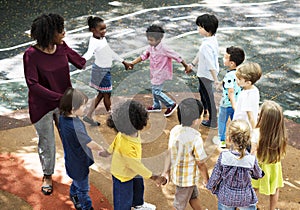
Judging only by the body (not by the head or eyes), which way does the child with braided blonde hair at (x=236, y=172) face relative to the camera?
away from the camera

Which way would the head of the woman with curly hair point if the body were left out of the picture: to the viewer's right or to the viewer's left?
to the viewer's right

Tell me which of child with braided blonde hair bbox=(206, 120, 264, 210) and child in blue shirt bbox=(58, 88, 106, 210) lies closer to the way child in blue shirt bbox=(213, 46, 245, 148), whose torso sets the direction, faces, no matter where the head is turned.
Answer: the child in blue shirt

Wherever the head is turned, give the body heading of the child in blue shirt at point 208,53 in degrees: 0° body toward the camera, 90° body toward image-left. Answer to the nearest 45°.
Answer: approximately 90°

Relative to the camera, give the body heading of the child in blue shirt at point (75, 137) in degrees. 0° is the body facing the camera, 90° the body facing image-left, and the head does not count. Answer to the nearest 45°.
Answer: approximately 225°

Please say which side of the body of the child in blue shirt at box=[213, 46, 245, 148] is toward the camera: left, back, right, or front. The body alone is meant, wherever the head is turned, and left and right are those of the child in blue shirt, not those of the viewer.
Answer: left

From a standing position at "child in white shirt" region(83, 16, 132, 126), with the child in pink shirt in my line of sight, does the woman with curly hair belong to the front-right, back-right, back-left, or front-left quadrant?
back-right

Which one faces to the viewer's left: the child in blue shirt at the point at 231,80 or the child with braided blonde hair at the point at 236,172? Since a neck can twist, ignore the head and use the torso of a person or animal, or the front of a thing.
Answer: the child in blue shirt

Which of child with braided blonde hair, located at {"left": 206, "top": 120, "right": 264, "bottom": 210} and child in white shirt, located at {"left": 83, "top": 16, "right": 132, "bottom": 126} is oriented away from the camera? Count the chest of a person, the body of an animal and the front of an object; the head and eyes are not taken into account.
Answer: the child with braided blonde hair

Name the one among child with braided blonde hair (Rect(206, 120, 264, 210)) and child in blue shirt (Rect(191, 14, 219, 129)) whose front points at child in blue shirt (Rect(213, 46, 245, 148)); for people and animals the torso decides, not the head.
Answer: the child with braided blonde hair
